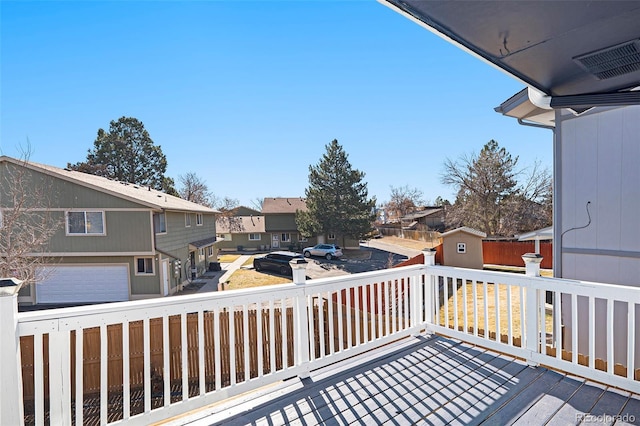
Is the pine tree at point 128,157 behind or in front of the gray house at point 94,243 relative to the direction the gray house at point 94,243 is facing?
behind

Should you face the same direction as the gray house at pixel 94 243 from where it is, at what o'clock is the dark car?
The dark car is roughly at 9 o'clock from the gray house.

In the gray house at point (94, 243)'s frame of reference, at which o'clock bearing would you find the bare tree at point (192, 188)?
The bare tree is roughly at 7 o'clock from the gray house.

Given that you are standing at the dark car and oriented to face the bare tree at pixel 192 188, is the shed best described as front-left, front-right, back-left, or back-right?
back-right

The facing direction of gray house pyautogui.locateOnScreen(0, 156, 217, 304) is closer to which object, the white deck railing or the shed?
the white deck railing

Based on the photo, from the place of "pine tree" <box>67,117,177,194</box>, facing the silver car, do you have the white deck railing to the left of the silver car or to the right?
right

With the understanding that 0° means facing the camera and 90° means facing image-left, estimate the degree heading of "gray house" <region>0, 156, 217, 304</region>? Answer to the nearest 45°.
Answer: approximately 0°

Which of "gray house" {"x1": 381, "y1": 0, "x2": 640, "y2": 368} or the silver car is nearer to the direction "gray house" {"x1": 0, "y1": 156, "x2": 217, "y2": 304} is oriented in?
the gray house

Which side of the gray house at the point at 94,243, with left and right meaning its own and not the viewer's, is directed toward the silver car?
left
